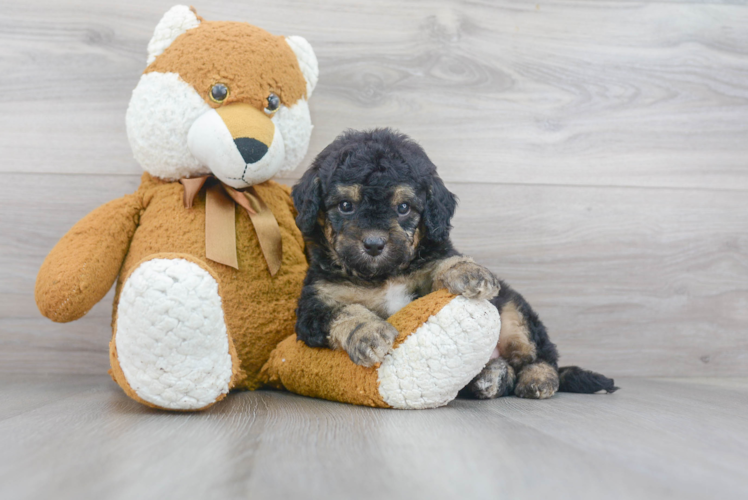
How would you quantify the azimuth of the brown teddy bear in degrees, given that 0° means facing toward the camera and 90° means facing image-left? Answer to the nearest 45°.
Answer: approximately 315°
